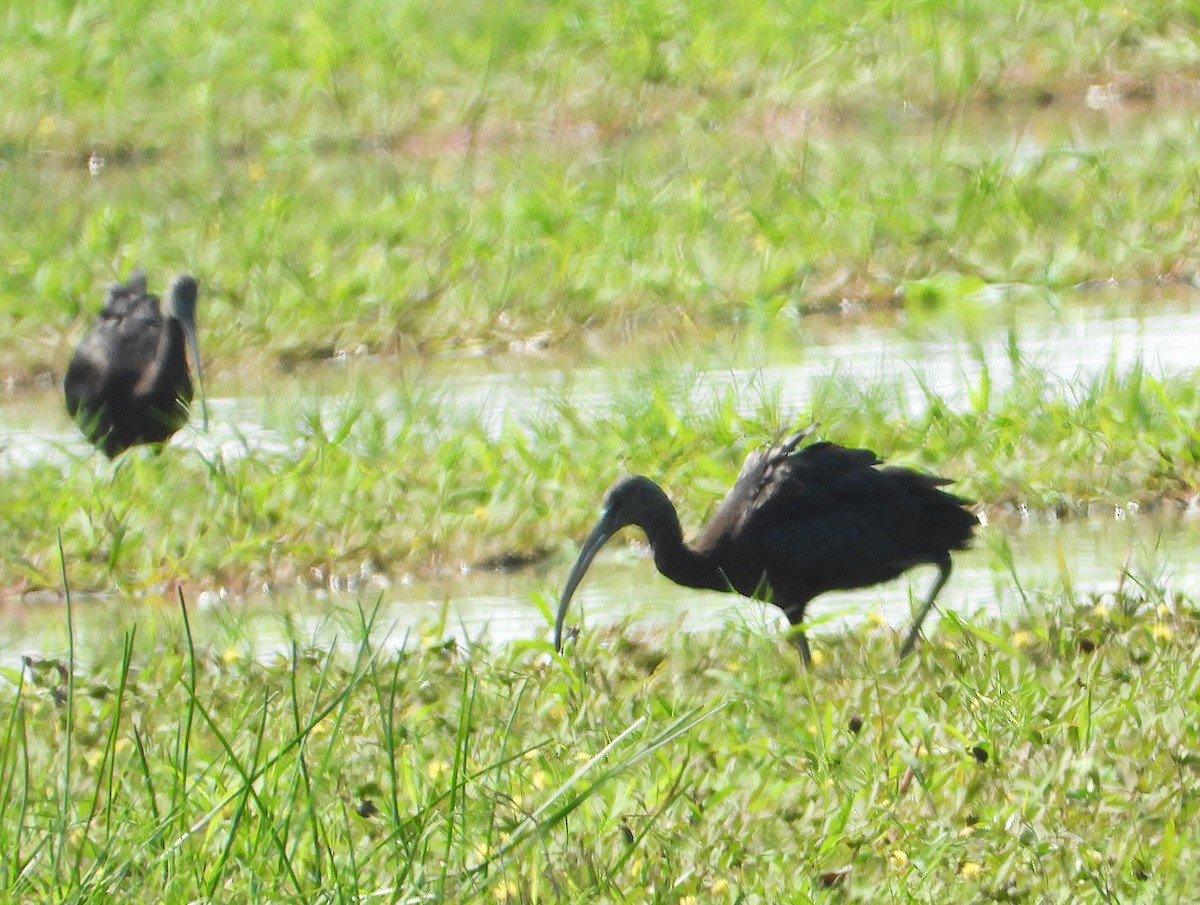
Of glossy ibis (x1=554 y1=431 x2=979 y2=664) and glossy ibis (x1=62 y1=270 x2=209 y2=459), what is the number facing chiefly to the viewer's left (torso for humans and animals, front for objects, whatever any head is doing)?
1

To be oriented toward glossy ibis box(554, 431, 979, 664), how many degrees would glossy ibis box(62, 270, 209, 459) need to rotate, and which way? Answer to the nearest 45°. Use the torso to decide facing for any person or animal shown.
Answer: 0° — it already faces it

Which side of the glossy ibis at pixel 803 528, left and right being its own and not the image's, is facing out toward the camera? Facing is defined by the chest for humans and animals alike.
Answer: left

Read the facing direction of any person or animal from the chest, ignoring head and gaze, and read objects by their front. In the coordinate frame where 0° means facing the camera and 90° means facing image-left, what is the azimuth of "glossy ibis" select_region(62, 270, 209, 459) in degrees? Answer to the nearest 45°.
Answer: approximately 315°

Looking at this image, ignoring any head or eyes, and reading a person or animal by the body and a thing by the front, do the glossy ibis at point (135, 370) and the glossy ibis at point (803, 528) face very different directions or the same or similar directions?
very different directions
